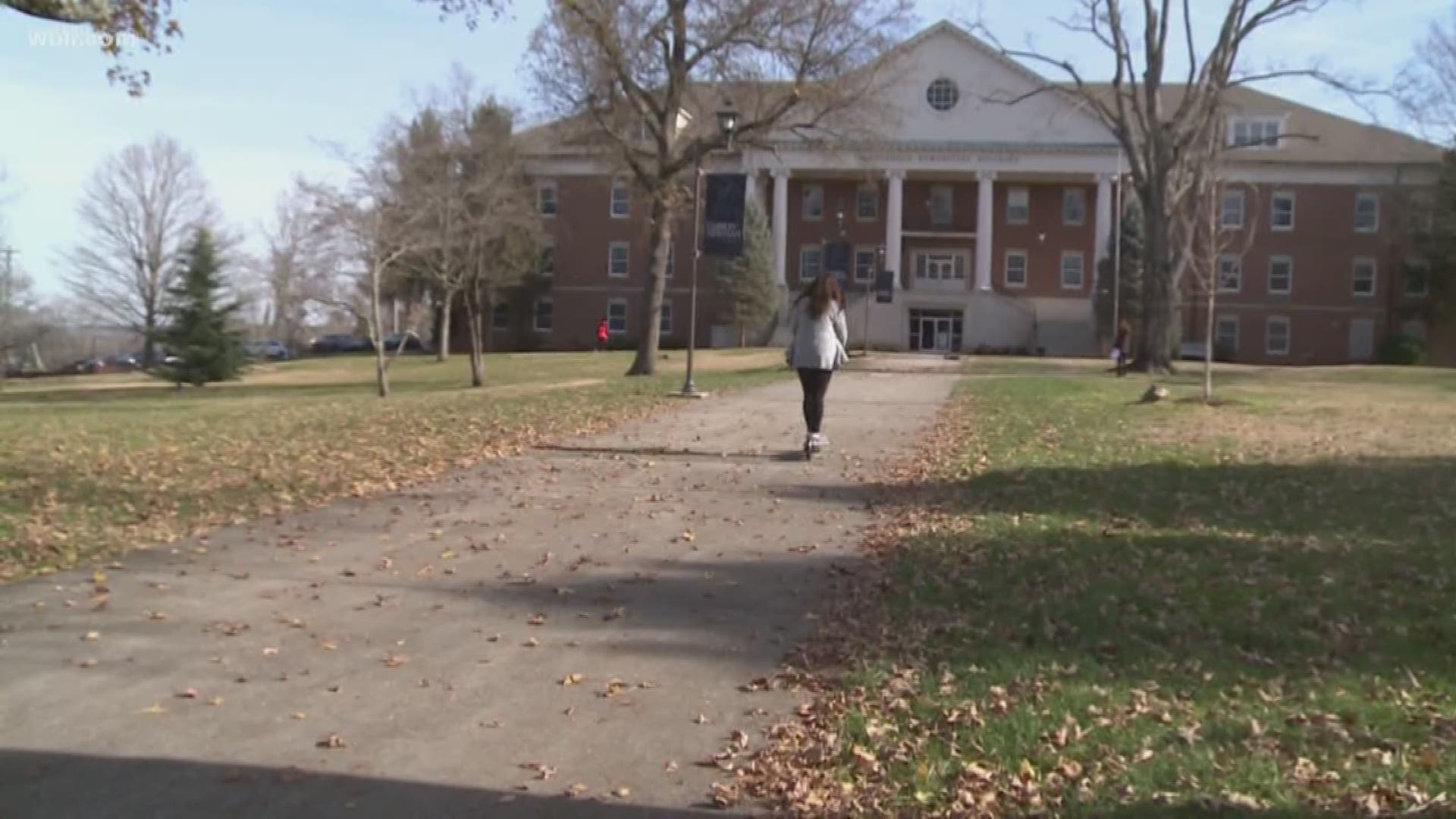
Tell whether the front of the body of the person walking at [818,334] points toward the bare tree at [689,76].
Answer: yes

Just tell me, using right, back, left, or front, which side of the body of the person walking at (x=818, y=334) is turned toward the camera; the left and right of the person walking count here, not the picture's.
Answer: back
